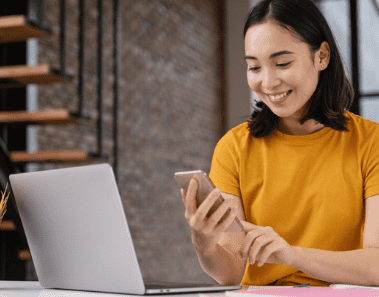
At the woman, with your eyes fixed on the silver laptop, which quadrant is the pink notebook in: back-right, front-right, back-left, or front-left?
front-left

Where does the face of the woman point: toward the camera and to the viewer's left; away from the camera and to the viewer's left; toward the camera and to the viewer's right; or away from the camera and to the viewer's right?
toward the camera and to the viewer's left

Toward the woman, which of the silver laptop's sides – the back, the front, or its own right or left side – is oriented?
front

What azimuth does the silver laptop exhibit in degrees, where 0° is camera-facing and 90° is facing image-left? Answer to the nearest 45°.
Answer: approximately 225°

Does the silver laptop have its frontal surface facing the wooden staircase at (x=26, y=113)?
no
